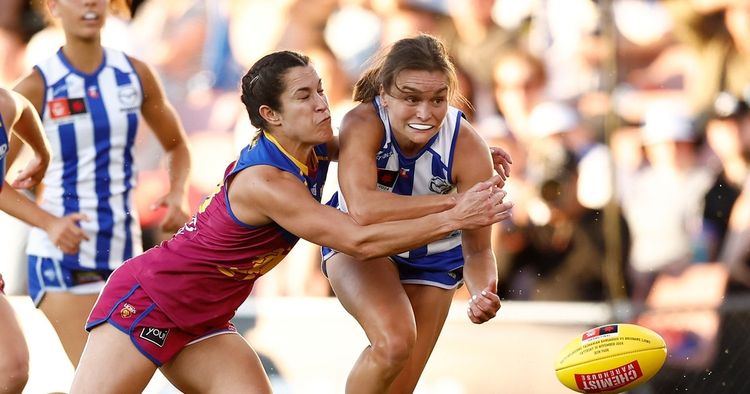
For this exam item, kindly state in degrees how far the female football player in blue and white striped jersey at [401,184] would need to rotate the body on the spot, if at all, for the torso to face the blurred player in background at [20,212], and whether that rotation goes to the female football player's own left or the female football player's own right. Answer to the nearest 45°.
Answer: approximately 135° to the female football player's own right

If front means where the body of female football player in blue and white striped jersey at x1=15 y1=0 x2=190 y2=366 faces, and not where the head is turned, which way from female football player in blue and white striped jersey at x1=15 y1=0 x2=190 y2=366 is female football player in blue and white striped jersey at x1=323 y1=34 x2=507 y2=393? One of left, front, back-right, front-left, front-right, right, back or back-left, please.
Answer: front-left
